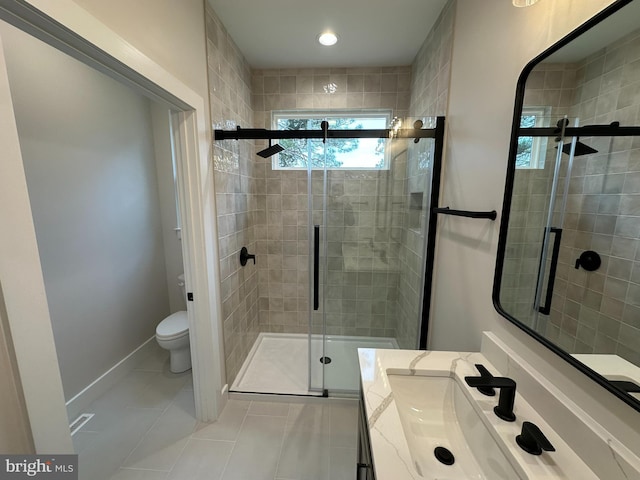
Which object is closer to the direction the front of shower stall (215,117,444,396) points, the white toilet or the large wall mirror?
the large wall mirror

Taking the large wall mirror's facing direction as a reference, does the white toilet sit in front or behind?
in front

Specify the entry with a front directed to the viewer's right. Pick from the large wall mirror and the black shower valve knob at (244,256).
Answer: the black shower valve knob

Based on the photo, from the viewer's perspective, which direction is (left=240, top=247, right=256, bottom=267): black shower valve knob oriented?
to the viewer's right

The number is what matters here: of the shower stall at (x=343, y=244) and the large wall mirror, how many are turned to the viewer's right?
0

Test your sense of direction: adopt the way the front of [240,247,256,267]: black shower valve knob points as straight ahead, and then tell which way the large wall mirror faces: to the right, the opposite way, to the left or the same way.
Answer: the opposite way

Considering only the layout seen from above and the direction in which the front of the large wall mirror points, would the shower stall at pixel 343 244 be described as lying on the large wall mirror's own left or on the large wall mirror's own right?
on the large wall mirror's own right

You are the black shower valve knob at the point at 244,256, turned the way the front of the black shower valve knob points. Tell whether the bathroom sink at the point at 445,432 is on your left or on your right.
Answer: on your right

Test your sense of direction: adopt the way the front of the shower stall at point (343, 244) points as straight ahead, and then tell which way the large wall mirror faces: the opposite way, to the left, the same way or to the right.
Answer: to the right

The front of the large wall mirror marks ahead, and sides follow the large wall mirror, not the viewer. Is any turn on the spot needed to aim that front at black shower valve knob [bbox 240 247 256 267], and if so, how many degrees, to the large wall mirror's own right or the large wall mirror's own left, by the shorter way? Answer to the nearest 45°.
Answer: approximately 45° to the large wall mirror's own right
